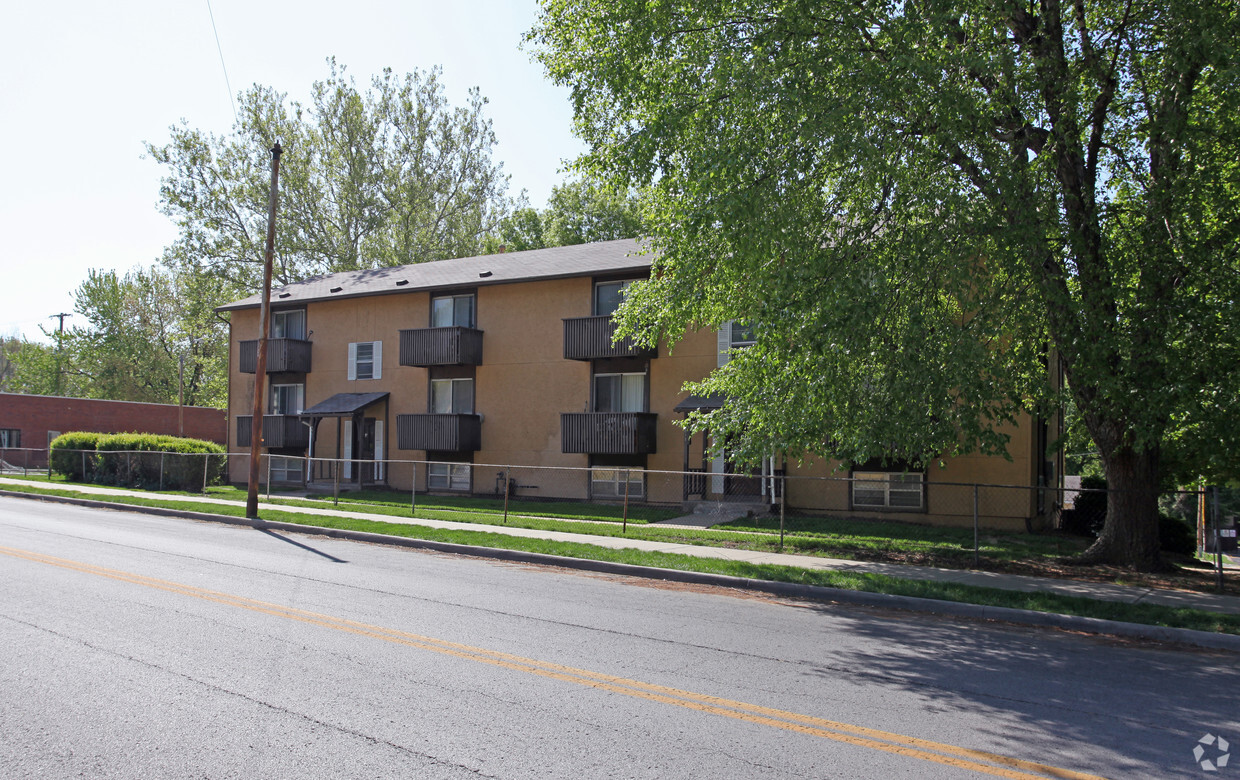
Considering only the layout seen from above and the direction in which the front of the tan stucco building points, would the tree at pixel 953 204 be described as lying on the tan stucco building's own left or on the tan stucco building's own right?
on the tan stucco building's own left

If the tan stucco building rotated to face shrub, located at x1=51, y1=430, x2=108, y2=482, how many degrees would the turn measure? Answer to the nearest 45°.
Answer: approximately 45° to its right

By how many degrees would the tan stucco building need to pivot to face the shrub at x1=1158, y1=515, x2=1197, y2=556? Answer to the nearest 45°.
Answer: approximately 90° to its left

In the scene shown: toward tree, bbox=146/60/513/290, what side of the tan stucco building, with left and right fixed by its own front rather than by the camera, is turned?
right

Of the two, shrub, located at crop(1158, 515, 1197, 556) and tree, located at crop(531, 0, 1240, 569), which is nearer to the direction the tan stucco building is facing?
the tree

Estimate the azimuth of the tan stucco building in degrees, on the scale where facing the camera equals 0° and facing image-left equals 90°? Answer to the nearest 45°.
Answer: approximately 45°

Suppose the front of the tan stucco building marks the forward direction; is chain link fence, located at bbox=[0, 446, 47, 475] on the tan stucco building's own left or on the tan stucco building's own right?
on the tan stucco building's own right

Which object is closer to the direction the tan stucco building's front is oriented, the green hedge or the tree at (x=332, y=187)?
the green hedge
